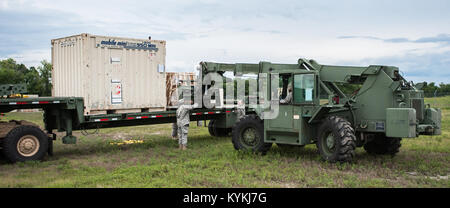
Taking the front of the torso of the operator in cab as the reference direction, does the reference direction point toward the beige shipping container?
yes

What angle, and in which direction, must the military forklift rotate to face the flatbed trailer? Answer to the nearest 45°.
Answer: approximately 45° to its left

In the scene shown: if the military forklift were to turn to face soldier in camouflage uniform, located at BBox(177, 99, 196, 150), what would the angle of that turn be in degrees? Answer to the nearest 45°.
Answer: approximately 45° to its left

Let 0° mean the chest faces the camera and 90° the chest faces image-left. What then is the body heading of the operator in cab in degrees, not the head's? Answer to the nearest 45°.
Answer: approximately 90°

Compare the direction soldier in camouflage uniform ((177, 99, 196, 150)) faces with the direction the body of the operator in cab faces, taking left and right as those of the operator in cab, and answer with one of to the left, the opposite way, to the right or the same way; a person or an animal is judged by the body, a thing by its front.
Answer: the opposite way

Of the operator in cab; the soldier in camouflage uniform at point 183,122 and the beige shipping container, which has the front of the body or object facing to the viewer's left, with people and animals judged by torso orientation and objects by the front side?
the operator in cab

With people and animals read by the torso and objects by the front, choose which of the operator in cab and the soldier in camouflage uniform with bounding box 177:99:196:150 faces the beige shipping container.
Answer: the operator in cab

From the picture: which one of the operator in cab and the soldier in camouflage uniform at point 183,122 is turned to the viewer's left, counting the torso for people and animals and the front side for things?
the operator in cab

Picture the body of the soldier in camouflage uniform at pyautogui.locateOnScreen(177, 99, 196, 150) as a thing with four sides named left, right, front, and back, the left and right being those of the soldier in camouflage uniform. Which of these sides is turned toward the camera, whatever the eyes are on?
right

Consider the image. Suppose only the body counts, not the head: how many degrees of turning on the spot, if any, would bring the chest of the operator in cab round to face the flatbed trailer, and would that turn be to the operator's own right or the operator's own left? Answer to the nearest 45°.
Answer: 0° — they already face it
